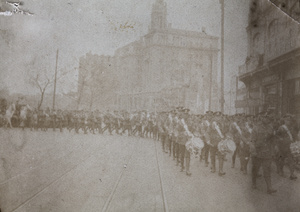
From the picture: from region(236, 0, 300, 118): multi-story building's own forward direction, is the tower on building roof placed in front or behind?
in front

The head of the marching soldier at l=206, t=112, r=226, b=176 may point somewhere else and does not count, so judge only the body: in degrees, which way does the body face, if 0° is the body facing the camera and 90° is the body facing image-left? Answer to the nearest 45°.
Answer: approximately 315°

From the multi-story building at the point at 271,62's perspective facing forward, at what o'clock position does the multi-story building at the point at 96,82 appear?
the multi-story building at the point at 96,82 is roughly at 1 o'clock from the multi-story building at the point at 271,62.

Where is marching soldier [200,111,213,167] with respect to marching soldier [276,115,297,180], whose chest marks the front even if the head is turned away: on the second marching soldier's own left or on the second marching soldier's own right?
on the second marching soldier's own right

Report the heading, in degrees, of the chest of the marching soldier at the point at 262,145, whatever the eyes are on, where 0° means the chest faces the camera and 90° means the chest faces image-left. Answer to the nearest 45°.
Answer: approximately 315°

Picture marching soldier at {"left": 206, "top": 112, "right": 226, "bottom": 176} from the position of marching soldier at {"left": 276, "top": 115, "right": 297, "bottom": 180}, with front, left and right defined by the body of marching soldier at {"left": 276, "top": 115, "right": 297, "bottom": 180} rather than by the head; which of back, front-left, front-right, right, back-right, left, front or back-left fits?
back-right
